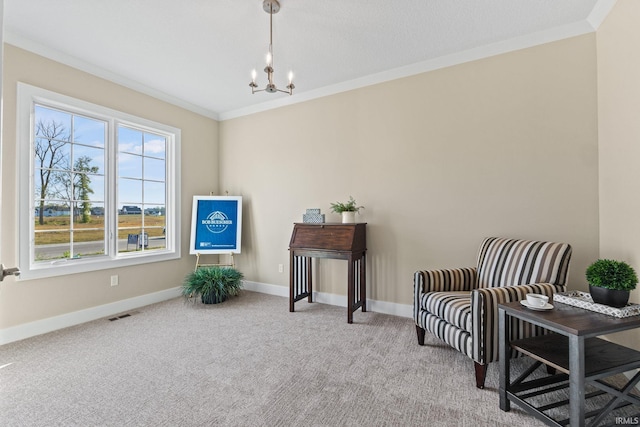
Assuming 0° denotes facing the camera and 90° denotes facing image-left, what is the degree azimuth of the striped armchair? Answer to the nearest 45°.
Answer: approximately 45°

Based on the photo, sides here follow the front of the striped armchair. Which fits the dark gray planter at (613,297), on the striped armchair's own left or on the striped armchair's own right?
on the striped armchair's own left

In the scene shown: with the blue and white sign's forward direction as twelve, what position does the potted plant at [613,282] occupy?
The potted plant is roughly at 11 o'clock from the blue and white sign.

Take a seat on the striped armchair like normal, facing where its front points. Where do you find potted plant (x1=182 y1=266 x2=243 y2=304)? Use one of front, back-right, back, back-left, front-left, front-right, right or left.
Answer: front-right

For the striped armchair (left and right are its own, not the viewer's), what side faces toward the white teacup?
left

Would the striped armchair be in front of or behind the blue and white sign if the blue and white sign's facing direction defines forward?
in front

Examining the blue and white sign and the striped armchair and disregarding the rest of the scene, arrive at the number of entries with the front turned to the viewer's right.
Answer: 0

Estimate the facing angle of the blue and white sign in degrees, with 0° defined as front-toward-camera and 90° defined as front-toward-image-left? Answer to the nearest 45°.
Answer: approximately 0°

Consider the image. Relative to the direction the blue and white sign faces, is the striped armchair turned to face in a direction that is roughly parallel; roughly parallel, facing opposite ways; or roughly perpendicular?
roughly perpendicular

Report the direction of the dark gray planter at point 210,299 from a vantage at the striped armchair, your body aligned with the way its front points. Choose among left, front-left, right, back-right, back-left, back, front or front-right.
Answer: front-right
